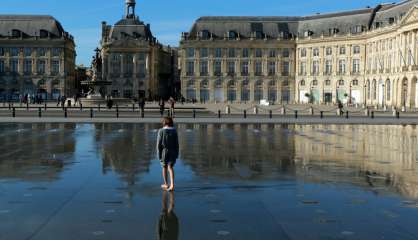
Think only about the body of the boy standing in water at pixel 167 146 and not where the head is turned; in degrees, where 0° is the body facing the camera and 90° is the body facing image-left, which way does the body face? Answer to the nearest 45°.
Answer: approximately 180°
